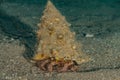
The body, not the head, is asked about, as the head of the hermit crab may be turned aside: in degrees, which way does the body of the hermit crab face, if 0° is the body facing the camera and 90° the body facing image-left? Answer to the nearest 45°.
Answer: approximately 0°
